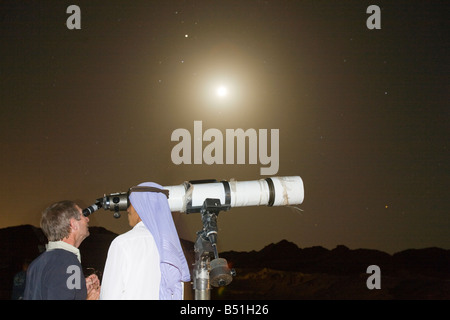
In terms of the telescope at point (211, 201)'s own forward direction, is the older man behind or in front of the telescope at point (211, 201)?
behind

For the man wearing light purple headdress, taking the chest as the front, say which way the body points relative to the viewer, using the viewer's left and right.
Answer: facing away from the viewer and to the left of the viewer

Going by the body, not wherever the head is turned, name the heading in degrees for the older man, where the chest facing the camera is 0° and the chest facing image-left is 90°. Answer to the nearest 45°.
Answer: approximately 225°

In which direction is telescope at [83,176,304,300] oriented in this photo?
to the viewer's right
